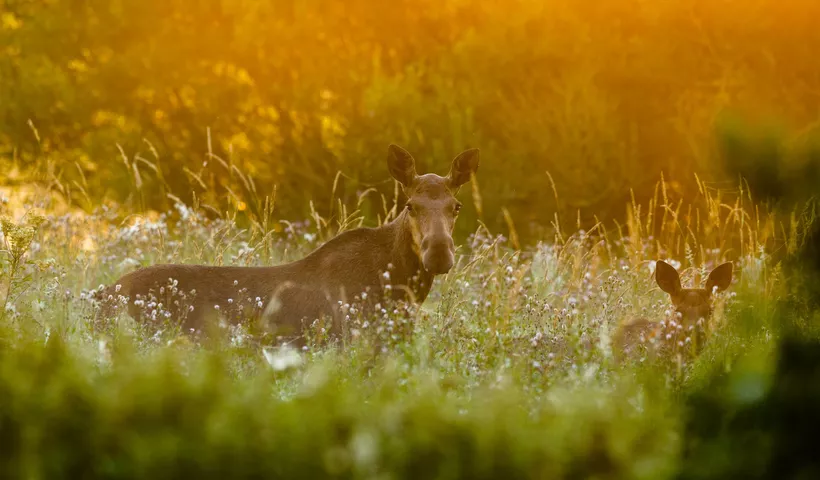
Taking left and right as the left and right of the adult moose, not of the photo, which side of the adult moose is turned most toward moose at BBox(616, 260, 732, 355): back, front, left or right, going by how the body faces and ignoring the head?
front

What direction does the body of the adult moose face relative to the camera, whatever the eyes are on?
to the viewer's right
